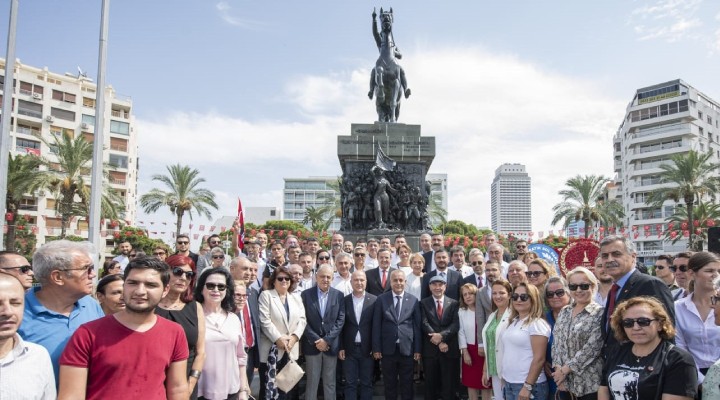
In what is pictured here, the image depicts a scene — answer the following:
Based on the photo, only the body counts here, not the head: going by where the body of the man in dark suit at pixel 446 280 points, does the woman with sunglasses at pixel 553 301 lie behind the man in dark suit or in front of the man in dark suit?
in front

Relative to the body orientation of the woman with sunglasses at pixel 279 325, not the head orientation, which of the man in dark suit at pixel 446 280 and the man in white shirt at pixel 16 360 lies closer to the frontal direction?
the man in white shirt

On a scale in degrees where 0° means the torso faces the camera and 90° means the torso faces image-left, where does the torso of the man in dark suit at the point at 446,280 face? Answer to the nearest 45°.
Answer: approximately 0°

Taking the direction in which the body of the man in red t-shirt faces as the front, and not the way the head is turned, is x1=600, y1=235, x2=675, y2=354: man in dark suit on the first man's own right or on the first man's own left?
on the first man's own left

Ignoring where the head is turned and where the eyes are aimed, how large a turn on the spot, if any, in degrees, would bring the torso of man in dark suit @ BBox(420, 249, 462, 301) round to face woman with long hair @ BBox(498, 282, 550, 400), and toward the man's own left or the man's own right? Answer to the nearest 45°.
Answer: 0° — they already face them

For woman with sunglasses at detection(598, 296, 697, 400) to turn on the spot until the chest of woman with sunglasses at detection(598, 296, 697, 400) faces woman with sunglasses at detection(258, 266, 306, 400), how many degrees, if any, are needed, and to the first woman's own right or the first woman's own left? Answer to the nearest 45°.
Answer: approximately 45° to the first woman's own right

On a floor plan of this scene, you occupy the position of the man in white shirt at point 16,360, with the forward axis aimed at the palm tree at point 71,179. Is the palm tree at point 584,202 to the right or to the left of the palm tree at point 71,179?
right

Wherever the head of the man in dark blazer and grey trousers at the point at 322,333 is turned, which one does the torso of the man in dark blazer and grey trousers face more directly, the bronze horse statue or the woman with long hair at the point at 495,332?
the woman with long hair

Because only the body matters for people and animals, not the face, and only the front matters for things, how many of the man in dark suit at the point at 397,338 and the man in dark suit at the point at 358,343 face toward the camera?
2
